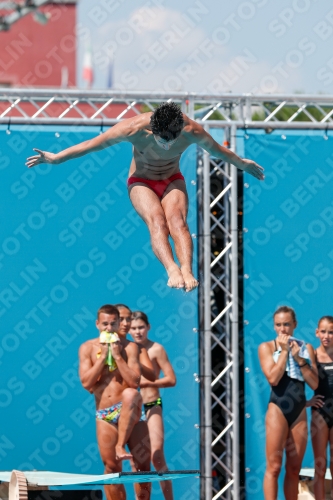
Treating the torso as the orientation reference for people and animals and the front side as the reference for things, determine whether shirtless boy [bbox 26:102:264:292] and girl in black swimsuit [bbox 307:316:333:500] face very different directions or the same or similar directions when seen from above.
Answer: same or similar directions

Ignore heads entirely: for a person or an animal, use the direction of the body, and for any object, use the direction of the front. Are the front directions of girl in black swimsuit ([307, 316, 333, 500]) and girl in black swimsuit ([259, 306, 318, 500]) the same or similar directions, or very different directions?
same or similar directions

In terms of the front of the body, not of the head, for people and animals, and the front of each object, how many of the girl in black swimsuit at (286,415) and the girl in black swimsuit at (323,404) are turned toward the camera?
2

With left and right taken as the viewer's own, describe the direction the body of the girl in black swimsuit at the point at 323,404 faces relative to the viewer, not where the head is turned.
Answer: facing the viewer

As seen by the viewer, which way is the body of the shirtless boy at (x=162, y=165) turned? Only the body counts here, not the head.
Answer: toward the camera

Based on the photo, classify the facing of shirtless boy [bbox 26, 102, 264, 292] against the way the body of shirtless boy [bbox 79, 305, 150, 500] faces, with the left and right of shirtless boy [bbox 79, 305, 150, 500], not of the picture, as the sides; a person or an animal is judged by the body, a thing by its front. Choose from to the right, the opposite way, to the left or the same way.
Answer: the same way

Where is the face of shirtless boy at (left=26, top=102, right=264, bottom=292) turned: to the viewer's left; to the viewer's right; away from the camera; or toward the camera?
toward the camera

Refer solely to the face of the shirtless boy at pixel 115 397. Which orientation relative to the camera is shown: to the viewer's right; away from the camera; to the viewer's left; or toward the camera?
toward the camera

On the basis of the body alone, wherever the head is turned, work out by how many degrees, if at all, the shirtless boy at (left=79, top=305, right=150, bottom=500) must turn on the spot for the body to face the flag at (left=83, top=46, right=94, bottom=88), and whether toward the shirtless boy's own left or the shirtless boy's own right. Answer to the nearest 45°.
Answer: approximately 180°

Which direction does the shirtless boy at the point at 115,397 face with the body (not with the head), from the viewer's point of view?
toward the camera

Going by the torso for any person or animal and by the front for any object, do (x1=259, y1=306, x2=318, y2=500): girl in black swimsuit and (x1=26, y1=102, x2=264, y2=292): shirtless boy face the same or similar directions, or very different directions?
same or similar directions

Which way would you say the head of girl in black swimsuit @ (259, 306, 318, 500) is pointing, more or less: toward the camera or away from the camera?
toward the camera
